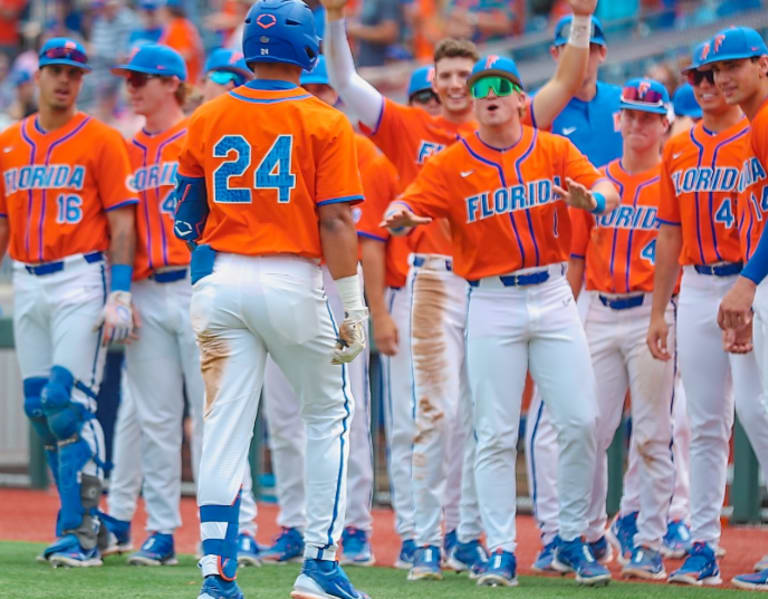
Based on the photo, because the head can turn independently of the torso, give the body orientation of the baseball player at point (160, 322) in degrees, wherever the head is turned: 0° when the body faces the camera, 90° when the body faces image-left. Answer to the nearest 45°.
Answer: approximately 45°

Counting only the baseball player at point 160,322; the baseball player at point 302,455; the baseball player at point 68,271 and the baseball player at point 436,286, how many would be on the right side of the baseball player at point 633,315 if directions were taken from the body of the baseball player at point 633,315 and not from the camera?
4

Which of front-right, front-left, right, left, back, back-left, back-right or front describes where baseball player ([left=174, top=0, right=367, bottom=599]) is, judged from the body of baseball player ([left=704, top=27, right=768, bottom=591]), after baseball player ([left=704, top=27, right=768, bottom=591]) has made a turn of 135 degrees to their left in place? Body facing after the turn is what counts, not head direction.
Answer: back-right

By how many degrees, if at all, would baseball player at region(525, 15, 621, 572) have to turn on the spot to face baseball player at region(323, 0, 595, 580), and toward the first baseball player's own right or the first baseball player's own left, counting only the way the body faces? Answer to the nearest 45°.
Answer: approximately 45° to the first baseball player's own right

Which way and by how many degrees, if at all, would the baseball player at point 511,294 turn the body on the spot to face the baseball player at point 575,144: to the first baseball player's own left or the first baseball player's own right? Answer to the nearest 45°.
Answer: approximately 180°

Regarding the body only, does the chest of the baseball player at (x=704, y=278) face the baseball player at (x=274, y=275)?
yes

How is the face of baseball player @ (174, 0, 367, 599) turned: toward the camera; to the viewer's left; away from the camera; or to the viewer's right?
away from the camera

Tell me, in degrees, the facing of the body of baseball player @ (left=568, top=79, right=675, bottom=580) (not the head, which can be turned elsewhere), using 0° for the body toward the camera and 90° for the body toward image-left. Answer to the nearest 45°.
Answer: approximately 0°

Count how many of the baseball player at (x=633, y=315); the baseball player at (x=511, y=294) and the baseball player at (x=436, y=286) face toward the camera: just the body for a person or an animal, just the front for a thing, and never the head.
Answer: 3

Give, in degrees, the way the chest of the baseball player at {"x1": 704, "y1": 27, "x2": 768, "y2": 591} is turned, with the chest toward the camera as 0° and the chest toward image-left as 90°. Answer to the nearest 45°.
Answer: approximately 45°

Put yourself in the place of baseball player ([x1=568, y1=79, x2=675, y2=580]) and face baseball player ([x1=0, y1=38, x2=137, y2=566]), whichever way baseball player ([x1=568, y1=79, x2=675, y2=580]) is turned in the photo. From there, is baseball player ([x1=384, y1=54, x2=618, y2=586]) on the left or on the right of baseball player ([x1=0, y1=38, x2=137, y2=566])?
left

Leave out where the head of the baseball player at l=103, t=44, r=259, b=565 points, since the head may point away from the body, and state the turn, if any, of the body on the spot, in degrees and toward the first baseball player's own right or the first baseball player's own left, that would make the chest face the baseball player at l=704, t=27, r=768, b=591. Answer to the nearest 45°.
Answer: approximately 90° to the first baseball player's own left

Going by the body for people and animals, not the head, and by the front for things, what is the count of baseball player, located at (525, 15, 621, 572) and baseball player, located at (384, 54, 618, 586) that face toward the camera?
2
